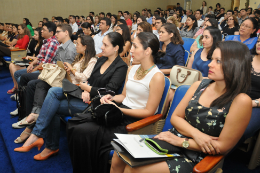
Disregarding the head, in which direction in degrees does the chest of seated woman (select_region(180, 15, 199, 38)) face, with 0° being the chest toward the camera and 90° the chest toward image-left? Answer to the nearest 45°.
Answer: approximately 45°

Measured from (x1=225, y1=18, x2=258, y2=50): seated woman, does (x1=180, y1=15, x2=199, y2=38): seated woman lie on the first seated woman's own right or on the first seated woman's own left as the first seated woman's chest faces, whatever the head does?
on the first seated woman's own right

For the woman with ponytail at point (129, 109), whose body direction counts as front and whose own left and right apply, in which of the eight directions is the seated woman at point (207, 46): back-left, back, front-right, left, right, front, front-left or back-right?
back

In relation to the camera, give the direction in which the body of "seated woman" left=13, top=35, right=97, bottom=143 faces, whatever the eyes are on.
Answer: to the viewer's left

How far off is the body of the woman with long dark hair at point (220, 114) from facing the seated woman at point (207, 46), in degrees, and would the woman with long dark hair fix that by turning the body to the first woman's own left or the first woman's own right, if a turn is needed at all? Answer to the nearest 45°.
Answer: approximately 135° to the first woman's own right

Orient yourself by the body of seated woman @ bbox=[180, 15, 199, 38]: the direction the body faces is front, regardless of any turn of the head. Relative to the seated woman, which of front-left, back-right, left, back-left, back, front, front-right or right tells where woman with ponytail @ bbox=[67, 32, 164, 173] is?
front-left

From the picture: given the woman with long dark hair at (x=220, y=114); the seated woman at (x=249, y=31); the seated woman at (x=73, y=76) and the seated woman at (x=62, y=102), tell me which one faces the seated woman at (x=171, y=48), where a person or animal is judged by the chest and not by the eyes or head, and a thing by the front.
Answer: the seated woman at (x=249, y=31)

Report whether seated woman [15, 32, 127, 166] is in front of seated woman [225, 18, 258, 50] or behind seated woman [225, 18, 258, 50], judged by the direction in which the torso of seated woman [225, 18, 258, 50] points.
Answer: in front

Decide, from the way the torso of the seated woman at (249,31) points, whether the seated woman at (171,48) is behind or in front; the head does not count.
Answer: in front

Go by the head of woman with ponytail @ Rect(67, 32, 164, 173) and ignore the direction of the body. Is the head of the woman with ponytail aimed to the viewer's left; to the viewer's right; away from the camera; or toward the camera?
to the viewer's left

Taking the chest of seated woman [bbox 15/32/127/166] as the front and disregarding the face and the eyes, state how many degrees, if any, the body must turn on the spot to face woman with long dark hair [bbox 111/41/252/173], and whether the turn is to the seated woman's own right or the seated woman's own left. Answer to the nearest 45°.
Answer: approximately 90° to the seated woman's own left

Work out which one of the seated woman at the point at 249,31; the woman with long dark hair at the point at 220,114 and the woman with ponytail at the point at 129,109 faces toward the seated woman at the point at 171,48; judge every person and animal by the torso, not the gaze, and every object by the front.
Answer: the seated woman at the point at 249,31
